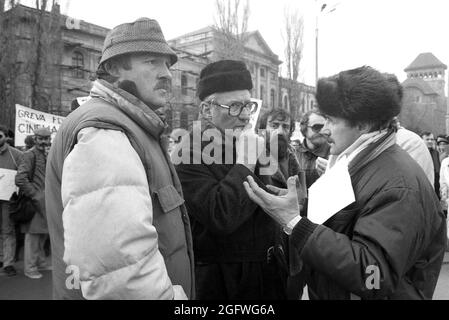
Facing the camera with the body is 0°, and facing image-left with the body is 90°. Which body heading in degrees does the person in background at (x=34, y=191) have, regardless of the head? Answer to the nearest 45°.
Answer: approximately 315°

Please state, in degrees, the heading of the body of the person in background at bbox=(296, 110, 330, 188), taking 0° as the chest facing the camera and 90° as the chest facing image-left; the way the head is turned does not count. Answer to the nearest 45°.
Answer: approximately 315°

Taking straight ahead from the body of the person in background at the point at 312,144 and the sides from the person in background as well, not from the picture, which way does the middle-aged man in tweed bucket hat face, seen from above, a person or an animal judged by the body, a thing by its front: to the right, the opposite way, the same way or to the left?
to the left

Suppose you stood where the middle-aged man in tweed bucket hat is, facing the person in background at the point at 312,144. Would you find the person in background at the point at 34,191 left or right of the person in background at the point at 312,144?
left

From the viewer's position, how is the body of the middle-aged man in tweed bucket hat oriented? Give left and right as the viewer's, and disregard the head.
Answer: facing to the right of the viewer

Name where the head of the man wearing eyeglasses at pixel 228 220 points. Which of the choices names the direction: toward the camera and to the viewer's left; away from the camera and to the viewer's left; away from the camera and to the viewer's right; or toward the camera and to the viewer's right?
toward the camera and to the viewer's right

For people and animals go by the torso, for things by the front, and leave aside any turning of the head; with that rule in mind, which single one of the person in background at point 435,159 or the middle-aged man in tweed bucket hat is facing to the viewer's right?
the middle-aged man in tweed bucket hat
